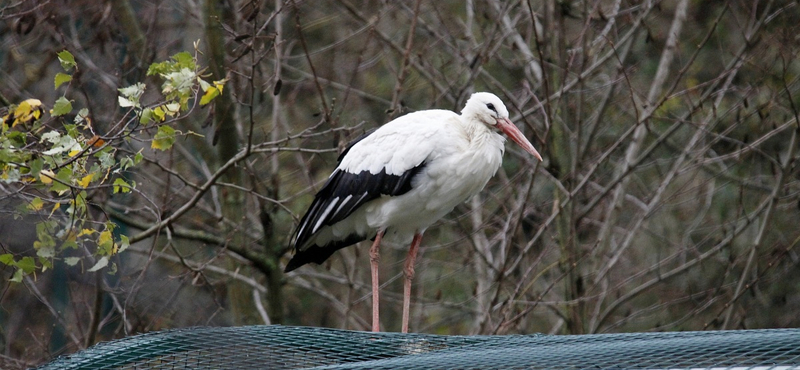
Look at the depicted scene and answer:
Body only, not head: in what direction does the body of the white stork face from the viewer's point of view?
to the viewer's right
